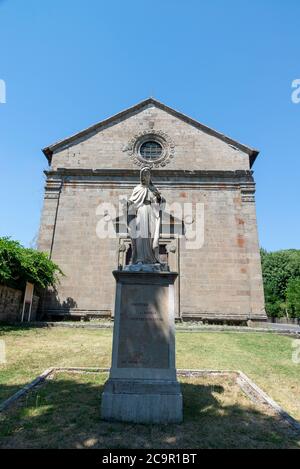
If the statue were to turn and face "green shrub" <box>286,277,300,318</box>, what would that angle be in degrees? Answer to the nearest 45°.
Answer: approximately 135° to its left

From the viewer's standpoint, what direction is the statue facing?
toward the camera

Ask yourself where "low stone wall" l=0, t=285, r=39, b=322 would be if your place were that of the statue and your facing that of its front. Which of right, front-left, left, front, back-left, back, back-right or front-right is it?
back-right

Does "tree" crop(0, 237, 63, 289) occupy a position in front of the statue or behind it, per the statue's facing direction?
behind

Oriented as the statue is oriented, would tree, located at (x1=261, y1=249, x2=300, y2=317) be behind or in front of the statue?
behind
